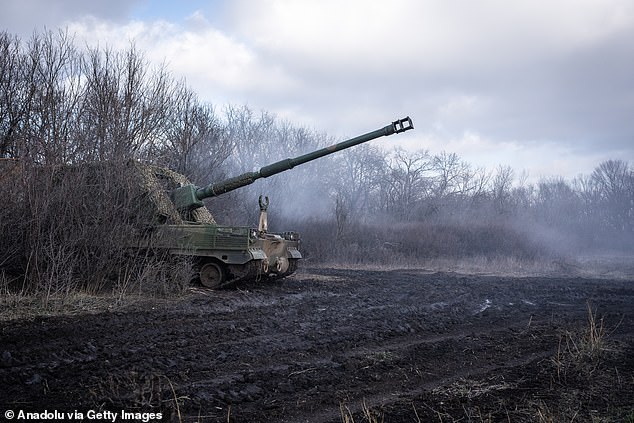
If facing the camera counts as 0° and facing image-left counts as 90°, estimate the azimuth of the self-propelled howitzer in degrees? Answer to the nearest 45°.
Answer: approximately 315°
